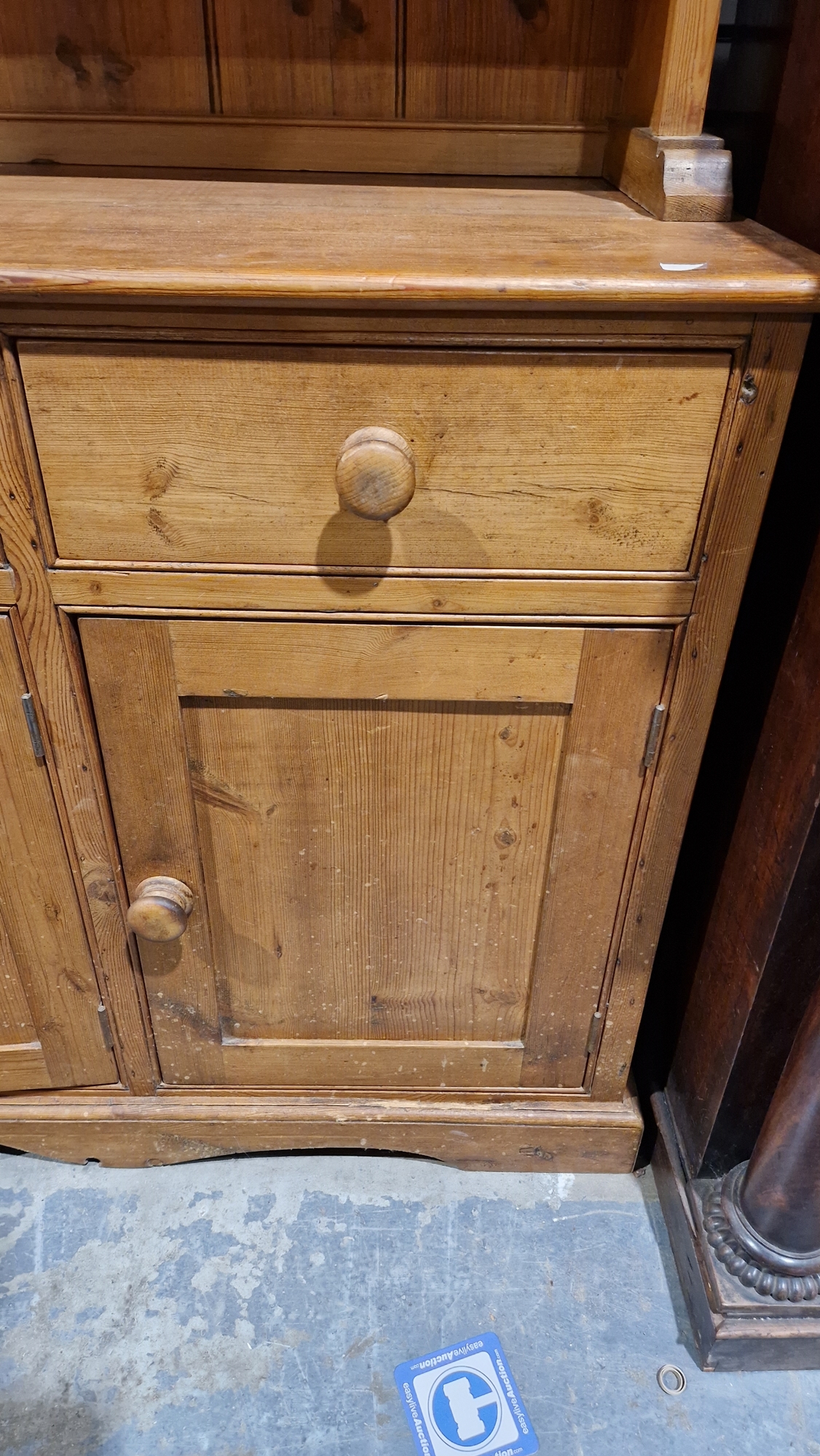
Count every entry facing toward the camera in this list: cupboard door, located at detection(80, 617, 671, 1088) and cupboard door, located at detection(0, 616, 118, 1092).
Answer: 2

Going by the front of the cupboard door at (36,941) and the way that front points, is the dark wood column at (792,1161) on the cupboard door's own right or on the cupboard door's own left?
on the cupboard door's own left

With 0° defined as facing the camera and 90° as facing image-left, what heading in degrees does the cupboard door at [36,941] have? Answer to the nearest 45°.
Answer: approximately 0°

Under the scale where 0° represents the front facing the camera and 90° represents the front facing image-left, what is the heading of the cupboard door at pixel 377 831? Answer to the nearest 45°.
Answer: approximately 0°
